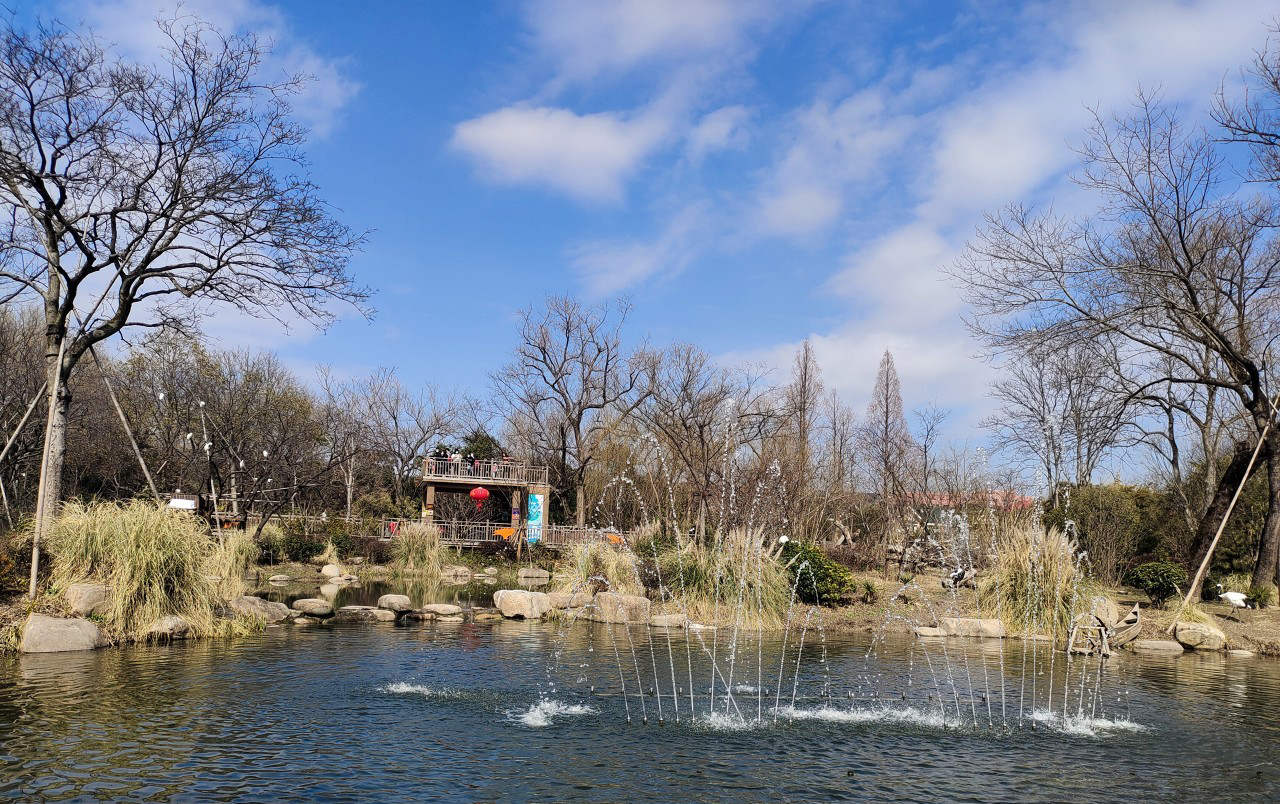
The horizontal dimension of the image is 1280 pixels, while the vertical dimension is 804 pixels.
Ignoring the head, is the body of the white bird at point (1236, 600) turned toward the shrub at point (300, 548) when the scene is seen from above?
yes

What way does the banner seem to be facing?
toward the camera

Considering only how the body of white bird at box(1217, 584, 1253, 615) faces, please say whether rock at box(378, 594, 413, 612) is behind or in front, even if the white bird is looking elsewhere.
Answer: in front

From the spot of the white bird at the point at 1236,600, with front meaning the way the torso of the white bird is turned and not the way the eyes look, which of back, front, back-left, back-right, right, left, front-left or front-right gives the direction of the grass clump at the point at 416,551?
front

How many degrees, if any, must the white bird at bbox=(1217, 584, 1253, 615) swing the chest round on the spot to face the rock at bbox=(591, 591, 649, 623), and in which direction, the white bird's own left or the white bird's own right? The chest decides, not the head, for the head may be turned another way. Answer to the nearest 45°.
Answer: approximately 45° to the white bird's own left

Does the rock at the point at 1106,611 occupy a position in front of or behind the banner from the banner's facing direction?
in front

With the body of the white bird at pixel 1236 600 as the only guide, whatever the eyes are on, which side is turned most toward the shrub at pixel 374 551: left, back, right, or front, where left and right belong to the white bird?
front

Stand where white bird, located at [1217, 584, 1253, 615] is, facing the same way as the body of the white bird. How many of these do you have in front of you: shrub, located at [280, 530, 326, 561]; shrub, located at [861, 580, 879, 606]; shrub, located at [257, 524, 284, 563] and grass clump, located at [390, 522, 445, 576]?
4

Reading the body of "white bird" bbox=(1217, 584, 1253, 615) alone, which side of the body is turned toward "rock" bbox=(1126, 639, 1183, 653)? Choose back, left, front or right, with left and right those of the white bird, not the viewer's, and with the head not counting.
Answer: left

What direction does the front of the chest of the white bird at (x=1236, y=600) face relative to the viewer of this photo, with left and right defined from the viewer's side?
facing to the left of the viewer

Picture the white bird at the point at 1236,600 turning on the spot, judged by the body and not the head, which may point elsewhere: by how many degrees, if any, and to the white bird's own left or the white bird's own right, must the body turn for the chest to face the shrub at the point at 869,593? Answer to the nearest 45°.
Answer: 0° — it already faces it

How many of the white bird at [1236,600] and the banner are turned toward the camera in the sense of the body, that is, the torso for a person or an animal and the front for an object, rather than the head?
1

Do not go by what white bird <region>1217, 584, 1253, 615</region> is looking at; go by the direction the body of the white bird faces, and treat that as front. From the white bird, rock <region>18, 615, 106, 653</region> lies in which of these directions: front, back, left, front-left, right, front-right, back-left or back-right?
front-left

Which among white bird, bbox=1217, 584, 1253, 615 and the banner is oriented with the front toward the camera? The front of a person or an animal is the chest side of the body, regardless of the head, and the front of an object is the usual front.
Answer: the banner

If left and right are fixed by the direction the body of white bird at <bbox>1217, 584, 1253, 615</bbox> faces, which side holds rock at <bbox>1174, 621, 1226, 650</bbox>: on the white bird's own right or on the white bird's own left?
on the white bird's own left
